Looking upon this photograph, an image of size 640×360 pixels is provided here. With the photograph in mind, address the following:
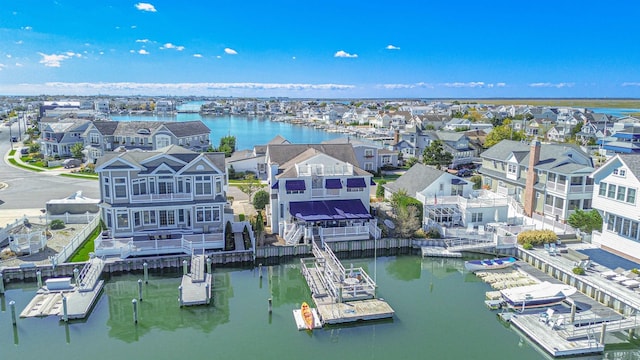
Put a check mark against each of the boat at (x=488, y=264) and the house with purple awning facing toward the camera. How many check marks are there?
1

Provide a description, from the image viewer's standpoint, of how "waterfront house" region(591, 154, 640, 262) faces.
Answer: facing the viewer and to the left of the viewer

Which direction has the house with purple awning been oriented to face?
toward the camera

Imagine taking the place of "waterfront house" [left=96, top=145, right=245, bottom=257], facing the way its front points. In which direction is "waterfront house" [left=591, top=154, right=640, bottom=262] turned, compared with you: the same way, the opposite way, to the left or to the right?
to the right

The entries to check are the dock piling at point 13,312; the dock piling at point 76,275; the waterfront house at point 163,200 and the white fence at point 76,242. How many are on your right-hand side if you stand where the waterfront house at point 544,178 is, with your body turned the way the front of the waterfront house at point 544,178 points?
4

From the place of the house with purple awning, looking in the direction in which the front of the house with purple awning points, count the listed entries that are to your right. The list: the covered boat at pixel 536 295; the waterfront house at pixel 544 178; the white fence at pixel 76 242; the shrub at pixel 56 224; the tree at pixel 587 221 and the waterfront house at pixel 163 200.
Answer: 3

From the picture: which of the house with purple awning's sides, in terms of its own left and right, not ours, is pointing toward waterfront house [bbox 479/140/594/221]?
left

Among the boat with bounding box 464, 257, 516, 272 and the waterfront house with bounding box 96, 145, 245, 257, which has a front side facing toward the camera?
the waterfront house

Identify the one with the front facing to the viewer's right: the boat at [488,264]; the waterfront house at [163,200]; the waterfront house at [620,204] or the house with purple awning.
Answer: the boat

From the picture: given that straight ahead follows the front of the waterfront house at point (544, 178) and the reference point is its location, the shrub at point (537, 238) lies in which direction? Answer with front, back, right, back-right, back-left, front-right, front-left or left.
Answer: front-right

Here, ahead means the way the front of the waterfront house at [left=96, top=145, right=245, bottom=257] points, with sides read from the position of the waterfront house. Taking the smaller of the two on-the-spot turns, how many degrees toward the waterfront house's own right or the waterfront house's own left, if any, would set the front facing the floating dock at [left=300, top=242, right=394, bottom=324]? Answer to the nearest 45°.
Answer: approximately 45° to the waterfront house's own left

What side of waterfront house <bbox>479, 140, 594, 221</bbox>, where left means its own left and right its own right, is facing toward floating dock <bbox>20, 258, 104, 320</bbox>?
right

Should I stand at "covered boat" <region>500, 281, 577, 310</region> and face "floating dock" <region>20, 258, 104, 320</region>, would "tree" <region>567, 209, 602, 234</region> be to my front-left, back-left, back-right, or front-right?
back-right
